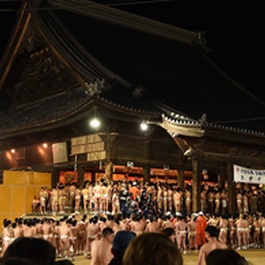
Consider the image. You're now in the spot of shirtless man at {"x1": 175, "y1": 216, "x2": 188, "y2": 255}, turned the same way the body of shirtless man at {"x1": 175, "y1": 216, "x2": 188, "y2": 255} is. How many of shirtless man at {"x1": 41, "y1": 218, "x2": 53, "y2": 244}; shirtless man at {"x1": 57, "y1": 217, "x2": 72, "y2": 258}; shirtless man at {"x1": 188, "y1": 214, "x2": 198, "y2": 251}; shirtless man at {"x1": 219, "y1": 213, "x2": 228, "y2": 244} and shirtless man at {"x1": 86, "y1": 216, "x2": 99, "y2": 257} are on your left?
3

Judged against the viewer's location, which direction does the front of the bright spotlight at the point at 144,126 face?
facing the viewer

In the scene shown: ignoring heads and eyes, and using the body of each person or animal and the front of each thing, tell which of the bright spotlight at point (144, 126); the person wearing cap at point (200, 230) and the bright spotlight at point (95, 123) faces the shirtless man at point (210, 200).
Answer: the person wearing cap

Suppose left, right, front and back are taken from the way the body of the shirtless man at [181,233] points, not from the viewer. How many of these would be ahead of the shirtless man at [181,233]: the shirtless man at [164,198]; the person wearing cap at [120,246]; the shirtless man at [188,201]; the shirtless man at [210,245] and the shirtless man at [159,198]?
3

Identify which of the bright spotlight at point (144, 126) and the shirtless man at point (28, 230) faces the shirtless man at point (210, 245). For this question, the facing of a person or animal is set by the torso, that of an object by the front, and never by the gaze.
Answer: the bright spotlight

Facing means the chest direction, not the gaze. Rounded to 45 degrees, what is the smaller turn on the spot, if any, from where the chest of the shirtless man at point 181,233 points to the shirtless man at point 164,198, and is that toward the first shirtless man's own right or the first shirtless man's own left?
0° — they already face them

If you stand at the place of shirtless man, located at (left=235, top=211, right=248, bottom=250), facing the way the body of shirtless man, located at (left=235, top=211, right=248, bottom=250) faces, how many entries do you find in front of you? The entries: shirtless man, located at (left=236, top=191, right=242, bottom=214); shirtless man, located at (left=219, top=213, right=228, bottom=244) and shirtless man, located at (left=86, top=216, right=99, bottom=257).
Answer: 1

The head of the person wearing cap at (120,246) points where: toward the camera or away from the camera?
away from the camera

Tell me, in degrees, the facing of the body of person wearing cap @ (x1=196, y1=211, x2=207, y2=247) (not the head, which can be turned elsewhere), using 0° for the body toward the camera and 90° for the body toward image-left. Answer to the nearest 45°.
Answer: approximately 180°

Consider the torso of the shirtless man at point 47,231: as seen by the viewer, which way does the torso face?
away from the camera

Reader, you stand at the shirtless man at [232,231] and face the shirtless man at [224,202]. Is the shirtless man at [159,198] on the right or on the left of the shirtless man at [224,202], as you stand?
left

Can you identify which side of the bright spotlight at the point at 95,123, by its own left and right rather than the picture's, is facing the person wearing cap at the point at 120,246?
front

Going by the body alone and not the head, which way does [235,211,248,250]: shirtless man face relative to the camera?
away from the camera
